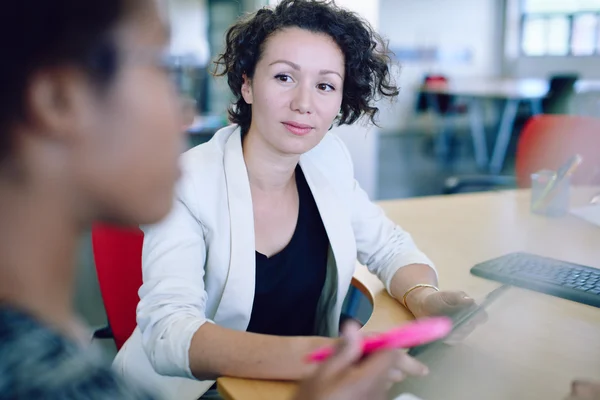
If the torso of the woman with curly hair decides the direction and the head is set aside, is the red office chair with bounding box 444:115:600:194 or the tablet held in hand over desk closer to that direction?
the tablet held in hand over desk

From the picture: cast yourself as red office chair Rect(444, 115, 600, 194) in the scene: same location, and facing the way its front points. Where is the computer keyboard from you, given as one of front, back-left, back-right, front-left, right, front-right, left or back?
front-left

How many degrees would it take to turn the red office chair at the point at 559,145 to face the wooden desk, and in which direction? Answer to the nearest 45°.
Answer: approximately 45° to its left

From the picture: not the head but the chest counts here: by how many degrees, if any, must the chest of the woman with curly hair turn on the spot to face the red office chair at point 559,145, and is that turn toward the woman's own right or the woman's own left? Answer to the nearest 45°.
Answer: approximately 90° to the woman's own left

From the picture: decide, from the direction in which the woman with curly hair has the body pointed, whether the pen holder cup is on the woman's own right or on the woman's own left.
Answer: on the woman's own left
